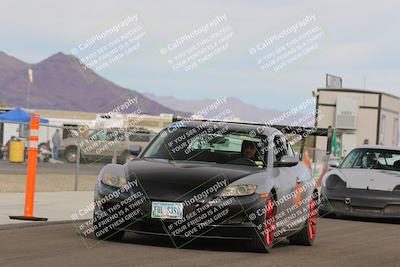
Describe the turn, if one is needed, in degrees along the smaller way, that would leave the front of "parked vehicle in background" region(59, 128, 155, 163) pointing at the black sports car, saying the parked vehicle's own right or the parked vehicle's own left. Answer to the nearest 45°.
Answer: approximately 90° to the parked vehicle's own left

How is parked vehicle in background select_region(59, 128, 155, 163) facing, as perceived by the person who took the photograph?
facing to the left of the viewer

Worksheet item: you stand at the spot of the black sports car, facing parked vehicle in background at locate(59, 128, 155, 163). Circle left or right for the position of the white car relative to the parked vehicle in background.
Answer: right

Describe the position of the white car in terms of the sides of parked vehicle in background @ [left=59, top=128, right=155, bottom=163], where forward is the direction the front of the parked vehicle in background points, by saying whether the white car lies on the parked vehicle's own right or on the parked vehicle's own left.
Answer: on the parked vehicle's own left
